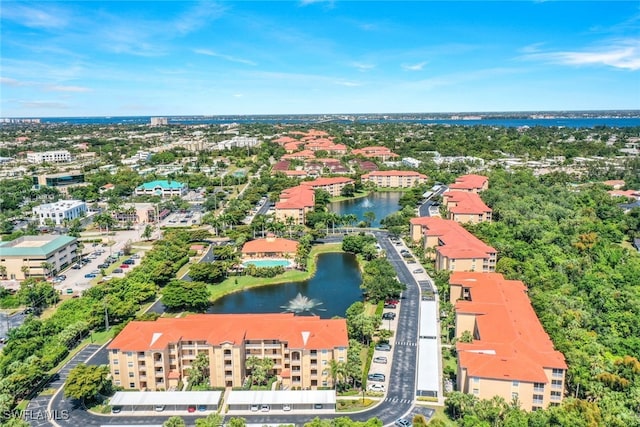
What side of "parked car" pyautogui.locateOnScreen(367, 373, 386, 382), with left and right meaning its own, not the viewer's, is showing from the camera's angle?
left

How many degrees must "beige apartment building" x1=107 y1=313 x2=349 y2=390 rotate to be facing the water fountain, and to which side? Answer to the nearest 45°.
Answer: approximately 135° to its left

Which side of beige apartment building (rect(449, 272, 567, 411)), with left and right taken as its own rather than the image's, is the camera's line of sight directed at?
left

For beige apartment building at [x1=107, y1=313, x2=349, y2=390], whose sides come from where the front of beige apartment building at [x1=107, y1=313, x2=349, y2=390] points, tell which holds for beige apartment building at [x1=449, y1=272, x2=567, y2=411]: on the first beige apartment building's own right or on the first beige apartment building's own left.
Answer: on the first beige apartment building's own left

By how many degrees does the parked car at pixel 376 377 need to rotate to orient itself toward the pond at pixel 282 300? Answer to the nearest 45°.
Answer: approximately 45° to its right

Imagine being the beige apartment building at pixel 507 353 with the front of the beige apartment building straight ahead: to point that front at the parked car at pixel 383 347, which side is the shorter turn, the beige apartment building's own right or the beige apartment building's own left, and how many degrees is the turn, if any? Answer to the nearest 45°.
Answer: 0° — it already faces it

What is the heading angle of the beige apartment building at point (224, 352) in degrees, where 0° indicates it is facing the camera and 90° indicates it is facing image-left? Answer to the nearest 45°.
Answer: approximately 0°

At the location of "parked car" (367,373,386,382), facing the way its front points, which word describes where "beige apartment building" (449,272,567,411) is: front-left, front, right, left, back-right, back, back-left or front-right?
back

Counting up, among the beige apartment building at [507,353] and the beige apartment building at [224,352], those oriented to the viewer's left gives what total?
1
